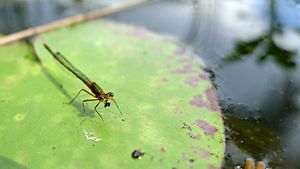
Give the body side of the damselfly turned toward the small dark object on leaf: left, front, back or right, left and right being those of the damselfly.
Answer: front

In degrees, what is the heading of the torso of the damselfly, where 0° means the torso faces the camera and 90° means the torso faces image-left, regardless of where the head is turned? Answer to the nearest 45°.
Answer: approximately 315°
